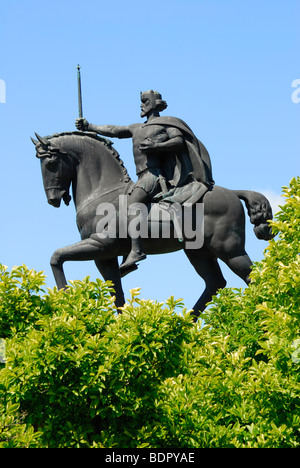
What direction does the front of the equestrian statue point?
to the viewer's left
